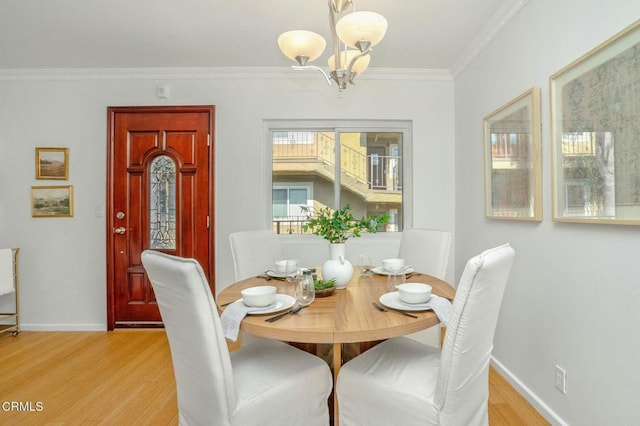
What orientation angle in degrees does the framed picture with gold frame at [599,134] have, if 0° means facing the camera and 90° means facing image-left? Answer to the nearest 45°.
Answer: approximately 45°

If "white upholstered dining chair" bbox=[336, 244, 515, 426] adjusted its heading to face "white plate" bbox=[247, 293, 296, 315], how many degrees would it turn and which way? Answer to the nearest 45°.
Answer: approximately 45° to its left

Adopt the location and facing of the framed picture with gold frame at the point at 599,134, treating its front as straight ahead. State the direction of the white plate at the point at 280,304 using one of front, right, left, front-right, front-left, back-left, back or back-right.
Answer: front

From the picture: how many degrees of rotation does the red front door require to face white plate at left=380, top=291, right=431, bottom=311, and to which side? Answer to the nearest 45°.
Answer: approximately 45° to its left

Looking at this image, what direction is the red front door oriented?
toward the camera

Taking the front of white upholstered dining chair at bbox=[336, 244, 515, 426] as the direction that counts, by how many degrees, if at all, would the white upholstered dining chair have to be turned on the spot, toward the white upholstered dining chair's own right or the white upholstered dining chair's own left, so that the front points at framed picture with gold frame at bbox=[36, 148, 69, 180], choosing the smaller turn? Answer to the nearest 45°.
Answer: approximately 45° to the white upholstered dining chair's own left

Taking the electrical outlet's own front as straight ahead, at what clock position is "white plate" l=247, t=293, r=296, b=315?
The white plate is roughly at 12 o'clock from the electrical outlet.

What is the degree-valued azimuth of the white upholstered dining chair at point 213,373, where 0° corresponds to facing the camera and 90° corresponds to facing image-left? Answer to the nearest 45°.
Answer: approximately 225°

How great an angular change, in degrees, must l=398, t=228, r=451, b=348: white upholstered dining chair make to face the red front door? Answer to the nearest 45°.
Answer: approximately 45° to its right

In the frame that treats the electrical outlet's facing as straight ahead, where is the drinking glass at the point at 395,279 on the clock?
The drinking glass is roughly at 12 o'clock from the electrical outlet.

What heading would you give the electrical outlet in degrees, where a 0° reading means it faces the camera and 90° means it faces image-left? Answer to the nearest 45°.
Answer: approximately 45°

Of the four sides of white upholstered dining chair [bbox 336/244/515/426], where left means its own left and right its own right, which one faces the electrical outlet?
right

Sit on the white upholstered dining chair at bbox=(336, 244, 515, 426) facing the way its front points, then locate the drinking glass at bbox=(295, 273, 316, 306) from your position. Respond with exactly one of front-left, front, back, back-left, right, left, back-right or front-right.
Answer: front-left

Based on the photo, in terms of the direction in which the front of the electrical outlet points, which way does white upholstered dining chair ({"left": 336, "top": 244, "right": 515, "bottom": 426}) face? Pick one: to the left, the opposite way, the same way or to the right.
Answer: to the right

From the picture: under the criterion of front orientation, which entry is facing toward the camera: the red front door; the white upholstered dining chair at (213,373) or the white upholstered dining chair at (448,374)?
the red front door

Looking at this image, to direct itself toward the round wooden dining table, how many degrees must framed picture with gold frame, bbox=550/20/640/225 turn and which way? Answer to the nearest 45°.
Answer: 0° — it already faces it
